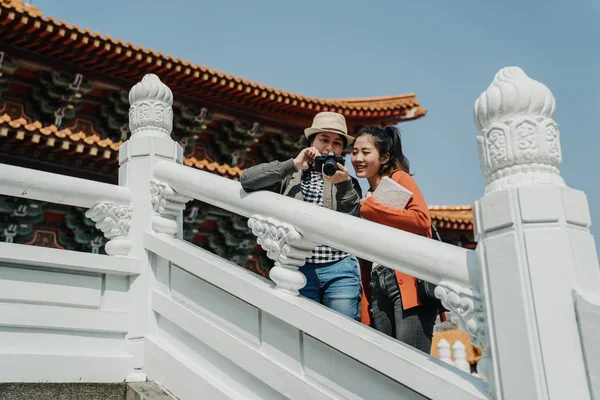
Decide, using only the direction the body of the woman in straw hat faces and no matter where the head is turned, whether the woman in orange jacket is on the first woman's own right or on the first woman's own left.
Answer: on the first woman's own left

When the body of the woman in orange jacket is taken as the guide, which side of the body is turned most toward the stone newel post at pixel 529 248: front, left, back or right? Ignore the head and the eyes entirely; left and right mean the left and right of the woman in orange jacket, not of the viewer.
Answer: left

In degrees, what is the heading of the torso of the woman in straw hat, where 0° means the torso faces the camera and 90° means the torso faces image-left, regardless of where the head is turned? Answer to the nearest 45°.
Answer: approximately 0°

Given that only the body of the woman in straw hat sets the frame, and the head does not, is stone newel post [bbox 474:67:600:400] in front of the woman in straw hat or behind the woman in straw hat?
in front

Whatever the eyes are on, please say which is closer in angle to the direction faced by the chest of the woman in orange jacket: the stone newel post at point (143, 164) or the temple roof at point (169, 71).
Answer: the stone newel post

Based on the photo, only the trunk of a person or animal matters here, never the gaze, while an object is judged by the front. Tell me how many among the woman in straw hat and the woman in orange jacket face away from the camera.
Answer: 0

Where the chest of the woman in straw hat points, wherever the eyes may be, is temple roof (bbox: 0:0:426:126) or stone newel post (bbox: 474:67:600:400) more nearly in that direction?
the stone newel post

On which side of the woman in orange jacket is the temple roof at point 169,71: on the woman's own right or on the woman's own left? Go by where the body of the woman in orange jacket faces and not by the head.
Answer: on the woman's own right

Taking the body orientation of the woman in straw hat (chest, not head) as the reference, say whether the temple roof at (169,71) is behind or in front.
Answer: behind

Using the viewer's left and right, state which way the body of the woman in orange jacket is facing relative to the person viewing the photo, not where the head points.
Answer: facing the viewer and to the left of the viewer

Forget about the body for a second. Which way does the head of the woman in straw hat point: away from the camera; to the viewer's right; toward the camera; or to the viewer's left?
toward the camera
